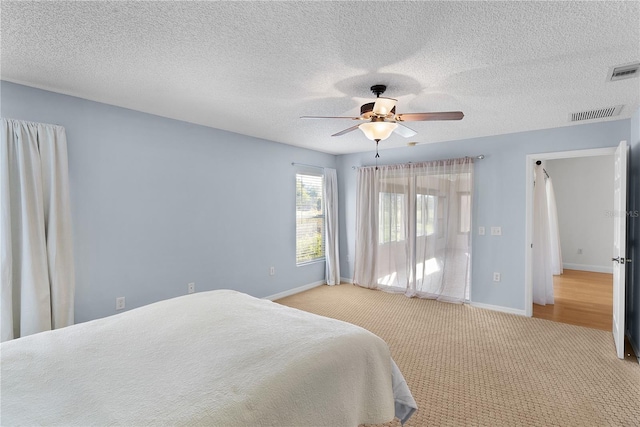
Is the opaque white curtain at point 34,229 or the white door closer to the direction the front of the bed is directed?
the white door

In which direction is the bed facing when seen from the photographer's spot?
facing away from the viewer and to the right of the viewer

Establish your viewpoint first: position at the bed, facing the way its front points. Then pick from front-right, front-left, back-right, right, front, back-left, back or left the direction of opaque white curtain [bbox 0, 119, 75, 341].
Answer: left

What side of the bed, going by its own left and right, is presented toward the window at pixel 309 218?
front

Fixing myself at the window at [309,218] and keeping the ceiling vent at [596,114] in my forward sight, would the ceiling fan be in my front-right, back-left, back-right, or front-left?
front-right

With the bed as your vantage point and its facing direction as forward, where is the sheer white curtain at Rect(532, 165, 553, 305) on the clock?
The sheer white curtain is roughly at 1 o'clock from the bed.

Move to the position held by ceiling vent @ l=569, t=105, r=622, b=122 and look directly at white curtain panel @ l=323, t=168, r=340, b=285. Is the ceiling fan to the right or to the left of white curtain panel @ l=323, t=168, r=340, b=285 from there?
left

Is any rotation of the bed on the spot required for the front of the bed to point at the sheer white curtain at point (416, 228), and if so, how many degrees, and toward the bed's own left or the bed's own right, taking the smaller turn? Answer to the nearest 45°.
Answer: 0° — it already faces it

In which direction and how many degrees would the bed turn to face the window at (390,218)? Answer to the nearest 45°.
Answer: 0° — it already faces it
